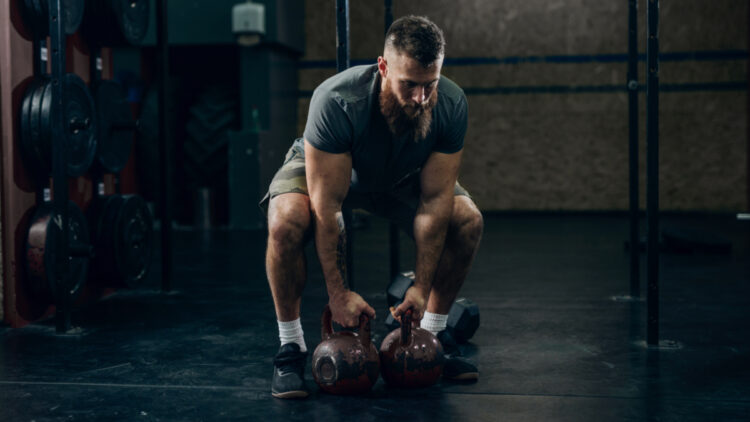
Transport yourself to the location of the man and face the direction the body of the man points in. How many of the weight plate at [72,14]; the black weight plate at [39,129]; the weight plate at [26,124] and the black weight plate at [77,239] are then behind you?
4

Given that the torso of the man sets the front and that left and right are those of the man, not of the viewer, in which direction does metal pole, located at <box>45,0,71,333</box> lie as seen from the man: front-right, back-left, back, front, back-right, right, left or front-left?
back

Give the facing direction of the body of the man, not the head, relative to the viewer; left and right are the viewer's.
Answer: facing the viewer and to the right of the viewer

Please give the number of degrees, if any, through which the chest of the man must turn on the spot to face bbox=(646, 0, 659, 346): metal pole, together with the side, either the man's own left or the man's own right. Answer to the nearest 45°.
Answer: approximately 90° to the man's own left

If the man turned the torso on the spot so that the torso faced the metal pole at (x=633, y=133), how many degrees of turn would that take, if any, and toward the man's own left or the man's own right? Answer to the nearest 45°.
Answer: approximately 90° to the man's own left

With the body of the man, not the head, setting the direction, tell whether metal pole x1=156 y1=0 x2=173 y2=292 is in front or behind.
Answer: behind

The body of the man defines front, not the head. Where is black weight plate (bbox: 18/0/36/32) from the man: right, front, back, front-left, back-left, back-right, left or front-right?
back
